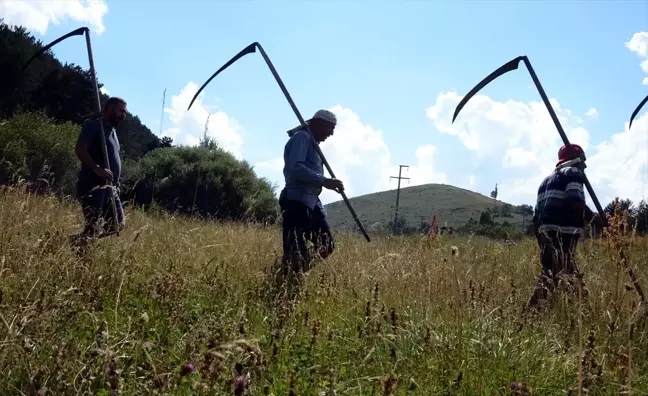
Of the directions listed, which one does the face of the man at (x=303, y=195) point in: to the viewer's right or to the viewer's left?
to the viewer's right

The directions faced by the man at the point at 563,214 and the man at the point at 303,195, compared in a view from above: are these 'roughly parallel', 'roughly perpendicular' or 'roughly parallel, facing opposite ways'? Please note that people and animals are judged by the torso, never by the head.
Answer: roughly parallel

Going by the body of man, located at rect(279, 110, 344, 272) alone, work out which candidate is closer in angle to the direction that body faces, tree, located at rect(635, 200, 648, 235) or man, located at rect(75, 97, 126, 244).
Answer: the tree

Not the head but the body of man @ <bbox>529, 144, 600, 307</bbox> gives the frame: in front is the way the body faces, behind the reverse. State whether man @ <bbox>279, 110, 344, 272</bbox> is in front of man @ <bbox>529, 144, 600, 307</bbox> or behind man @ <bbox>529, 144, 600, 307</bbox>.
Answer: behind

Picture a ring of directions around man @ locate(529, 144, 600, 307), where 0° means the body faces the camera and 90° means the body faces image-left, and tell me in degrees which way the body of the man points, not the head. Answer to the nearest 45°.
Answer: approximately 225°

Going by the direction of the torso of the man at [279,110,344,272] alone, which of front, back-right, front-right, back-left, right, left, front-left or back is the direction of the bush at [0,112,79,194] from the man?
back-left

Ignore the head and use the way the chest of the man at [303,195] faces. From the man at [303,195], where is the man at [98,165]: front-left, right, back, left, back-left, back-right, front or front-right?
back

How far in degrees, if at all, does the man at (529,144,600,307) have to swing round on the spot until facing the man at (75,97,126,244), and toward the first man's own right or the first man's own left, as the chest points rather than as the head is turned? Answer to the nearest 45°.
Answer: approximately 135° to the first man's own left

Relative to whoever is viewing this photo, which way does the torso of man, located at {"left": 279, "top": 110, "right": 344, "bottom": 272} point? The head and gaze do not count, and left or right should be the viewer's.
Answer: facing to the right of the viewer

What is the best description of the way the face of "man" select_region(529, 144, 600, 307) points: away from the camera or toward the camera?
away from the camera

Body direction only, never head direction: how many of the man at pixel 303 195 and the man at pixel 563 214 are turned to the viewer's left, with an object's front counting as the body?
0

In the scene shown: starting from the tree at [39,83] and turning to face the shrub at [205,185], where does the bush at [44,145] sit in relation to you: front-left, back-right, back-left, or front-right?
front-right

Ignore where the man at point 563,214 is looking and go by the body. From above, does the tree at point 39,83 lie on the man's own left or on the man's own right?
on the man's own left

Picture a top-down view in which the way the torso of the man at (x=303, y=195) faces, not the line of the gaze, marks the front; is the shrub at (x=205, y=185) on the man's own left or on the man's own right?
on the man's own left
